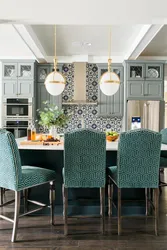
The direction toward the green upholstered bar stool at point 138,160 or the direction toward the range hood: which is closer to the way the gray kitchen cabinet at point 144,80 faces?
the green upholstered bar stool

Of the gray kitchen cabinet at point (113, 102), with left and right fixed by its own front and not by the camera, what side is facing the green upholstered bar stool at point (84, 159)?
front

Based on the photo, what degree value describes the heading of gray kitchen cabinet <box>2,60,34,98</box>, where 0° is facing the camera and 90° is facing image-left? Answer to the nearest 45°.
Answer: approximately 0°

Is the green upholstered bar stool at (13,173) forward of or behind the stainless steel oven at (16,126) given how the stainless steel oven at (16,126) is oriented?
forward

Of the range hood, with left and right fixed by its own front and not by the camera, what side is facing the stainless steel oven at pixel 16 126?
right

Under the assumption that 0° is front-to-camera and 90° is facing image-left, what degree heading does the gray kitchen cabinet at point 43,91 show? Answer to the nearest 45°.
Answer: approximately 0°

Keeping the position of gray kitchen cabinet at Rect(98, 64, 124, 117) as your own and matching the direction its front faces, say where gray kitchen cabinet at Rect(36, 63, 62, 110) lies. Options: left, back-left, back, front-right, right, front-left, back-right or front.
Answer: right

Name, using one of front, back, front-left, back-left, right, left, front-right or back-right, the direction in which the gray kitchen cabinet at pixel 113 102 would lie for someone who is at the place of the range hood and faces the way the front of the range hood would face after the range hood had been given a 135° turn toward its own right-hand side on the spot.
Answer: back-right

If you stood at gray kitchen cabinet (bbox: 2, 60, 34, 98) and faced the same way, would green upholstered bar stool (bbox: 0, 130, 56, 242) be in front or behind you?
in front

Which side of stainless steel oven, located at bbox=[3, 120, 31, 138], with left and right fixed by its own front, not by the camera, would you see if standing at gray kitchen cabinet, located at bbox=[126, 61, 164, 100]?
left
